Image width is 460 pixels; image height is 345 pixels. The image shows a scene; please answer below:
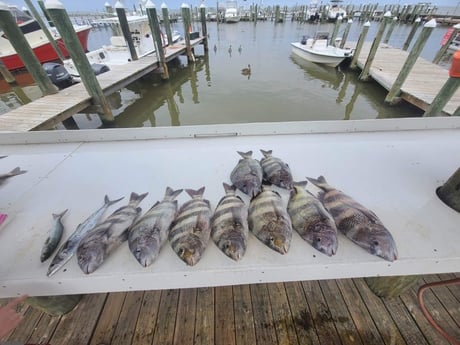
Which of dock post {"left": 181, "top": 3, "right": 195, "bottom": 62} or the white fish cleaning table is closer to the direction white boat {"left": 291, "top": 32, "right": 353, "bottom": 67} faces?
the white fish cleaning table

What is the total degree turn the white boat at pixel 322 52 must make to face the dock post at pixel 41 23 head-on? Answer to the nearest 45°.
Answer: approximately 90° to its right

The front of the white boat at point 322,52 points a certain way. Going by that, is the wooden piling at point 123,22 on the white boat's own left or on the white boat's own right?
on the white boat's own right

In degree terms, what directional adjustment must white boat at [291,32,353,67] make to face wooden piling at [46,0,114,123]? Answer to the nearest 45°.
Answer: approximately 90° to its right

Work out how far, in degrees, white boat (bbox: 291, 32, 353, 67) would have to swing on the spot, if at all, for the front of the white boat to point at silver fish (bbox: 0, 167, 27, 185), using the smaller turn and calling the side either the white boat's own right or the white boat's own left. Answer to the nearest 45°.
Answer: approximately 45° to the white boat's own right

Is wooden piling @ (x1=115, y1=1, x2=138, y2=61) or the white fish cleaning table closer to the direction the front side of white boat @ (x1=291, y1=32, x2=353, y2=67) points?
the white fish cleaning table

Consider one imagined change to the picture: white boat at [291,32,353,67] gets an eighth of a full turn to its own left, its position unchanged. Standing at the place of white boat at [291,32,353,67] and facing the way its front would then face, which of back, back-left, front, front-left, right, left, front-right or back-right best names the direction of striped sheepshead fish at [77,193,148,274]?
right

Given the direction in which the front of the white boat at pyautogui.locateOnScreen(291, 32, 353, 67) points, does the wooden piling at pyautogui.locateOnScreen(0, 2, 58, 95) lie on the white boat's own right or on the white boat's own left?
on the white boat's own right

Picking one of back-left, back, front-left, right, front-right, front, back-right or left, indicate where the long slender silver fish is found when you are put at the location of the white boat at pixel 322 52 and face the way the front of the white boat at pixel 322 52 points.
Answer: front-right
